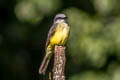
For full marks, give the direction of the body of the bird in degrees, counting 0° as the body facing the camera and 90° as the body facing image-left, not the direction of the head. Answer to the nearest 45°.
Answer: approximately 315°
